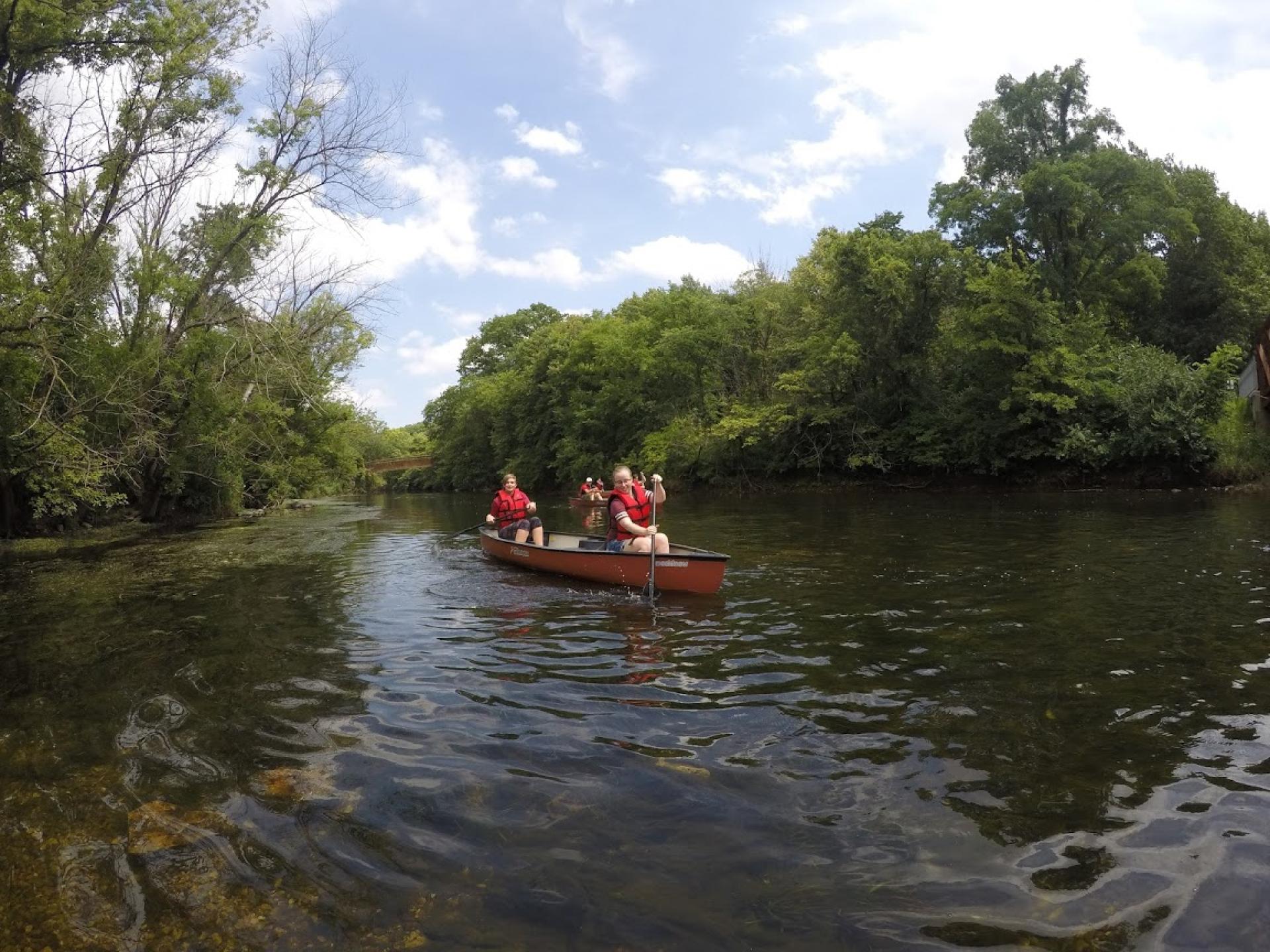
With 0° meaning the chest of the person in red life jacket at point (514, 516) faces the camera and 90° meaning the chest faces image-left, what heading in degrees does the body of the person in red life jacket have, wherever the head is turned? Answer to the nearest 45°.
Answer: approximately 315°

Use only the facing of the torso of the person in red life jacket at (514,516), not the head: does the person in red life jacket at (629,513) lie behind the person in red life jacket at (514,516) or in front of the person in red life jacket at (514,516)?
in front

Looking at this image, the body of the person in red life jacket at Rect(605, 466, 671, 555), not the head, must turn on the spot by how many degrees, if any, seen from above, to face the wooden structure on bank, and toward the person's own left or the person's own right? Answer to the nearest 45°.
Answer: approximately 90° to the person's own left

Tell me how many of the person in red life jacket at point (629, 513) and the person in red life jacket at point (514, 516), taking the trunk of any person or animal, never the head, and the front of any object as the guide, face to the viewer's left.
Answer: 0

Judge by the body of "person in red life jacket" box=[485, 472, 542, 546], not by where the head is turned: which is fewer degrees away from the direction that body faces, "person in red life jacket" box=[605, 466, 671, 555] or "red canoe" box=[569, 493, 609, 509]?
the person in red life jacket

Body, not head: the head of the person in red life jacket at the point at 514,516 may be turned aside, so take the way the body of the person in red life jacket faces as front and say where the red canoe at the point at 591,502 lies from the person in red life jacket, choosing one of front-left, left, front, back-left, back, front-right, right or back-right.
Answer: back-left

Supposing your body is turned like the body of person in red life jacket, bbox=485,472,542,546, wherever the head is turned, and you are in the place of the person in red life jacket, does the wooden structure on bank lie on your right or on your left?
on your left
